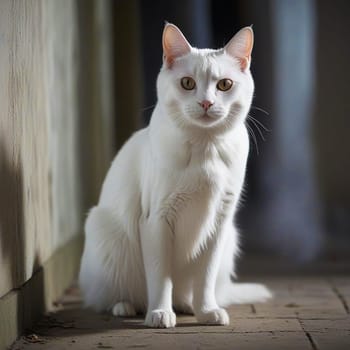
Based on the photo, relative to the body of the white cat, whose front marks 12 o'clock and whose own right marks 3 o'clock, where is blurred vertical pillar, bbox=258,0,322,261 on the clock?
The blurred vertical pillar is roughly at 8 o'clock from the white cat.

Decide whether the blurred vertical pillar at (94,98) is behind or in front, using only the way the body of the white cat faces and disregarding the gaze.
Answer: behind

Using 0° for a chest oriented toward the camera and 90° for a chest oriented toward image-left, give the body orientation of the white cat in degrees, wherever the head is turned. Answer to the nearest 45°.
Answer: approximately 315°

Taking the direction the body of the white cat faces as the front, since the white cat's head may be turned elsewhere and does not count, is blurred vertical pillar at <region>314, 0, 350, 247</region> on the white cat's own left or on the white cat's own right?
on the white cat's own left
